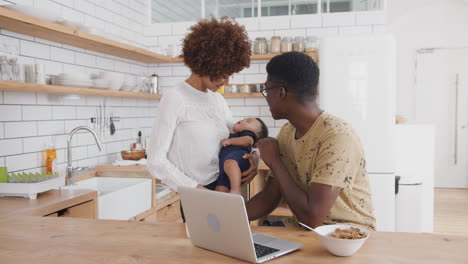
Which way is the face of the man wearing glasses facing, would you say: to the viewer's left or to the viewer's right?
to the viewer's left

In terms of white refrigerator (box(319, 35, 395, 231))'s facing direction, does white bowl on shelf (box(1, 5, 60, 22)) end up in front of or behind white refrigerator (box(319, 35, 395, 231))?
in front

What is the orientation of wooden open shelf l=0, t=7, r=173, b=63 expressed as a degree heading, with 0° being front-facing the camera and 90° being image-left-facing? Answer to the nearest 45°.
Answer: approximately 315°

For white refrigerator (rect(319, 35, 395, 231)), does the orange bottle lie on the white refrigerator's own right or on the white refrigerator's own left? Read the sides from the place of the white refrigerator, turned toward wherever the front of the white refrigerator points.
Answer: on the white refrigerator's own right

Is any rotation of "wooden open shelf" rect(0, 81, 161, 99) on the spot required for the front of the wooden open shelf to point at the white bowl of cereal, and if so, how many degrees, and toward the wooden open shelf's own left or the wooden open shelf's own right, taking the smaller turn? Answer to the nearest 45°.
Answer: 0° — it already faces it

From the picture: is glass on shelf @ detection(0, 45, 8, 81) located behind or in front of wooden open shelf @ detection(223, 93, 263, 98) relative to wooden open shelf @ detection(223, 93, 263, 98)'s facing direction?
in front

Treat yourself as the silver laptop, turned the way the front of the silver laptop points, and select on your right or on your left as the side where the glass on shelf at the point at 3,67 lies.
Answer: on your left

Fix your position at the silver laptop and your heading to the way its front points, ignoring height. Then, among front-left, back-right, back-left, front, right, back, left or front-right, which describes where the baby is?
front-left

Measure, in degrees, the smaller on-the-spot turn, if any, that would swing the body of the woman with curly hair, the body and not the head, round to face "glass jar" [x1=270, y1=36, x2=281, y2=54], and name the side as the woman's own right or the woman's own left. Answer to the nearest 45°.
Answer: approximately 135° to the woman's own left
